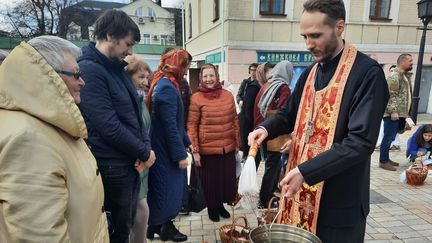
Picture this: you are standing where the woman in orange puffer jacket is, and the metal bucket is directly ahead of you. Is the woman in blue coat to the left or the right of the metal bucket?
right

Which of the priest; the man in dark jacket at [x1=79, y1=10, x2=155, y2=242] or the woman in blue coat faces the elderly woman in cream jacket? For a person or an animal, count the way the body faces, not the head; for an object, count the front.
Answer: the priest

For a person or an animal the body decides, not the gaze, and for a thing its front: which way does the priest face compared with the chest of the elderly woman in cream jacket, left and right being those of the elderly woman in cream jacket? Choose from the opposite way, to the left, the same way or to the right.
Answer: the opposite way

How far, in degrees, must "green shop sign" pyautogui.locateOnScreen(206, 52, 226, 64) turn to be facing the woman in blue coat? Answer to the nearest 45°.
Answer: approximately 45° to its left

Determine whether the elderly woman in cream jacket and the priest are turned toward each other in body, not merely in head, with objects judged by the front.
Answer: yes

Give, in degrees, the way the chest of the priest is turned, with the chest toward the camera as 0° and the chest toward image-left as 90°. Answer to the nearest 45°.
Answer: approximately 45°

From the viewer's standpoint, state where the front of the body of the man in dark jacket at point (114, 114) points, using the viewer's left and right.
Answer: facing to the right of the viewer

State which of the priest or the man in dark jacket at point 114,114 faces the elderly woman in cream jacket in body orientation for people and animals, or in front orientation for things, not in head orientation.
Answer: the priest

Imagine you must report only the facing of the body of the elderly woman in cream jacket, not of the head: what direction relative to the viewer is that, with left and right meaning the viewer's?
facing to the right of the viewer

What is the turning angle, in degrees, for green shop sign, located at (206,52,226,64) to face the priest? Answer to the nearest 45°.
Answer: approximately 45° to its left

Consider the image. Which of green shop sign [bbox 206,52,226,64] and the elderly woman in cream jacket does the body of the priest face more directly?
the elderly woman in cream jacket

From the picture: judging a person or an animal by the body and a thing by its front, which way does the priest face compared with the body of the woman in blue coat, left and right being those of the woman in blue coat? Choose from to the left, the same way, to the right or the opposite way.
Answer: the opposite way

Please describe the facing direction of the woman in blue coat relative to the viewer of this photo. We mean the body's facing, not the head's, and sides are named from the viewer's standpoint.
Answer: facing to the right of the viewer
